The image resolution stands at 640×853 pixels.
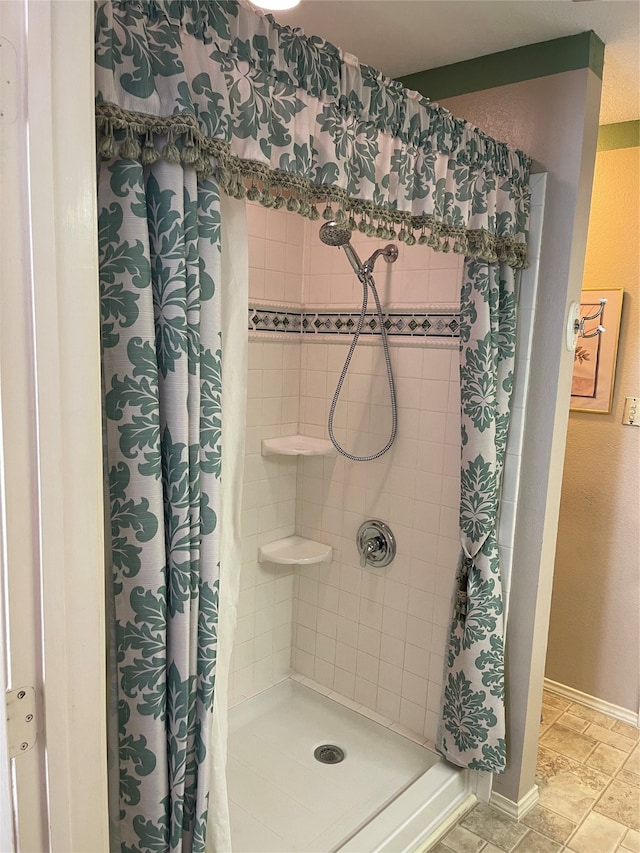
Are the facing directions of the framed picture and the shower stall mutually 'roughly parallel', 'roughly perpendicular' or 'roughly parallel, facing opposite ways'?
roughly perpendicular

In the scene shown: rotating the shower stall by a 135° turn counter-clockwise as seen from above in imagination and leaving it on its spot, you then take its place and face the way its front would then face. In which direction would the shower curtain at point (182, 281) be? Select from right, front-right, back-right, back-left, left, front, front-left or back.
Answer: back

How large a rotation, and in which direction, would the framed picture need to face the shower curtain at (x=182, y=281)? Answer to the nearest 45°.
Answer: approximately 45° to its left

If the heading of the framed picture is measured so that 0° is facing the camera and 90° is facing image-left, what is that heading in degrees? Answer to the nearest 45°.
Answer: approximately 45°

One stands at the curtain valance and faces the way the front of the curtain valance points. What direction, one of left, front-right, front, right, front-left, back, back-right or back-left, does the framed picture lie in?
left

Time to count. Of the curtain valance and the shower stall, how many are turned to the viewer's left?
0

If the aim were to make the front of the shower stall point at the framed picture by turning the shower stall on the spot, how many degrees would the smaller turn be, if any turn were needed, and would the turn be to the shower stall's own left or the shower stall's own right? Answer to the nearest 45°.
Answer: approximately 90° to the shower stall's own left

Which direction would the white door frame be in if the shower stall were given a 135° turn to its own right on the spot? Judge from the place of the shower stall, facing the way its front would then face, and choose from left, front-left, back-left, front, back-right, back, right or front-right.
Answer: left

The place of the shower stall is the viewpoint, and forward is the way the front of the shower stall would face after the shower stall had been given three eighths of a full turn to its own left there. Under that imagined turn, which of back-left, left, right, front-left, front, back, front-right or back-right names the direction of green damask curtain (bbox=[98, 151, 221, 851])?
back

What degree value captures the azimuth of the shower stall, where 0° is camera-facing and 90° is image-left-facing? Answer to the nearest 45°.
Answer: approximately 315°
